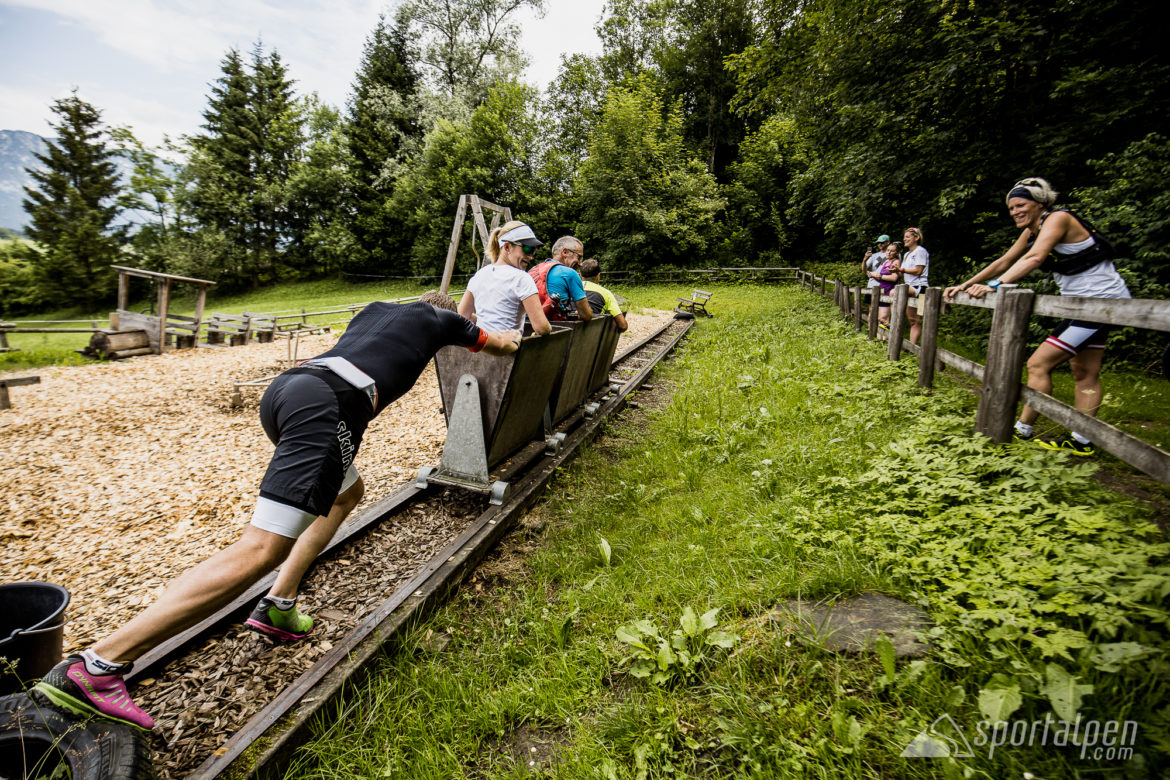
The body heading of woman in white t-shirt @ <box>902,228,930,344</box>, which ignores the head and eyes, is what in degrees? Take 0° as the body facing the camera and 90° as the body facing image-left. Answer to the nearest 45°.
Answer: approximately 45°

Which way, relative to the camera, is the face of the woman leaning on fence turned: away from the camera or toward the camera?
toward the camera

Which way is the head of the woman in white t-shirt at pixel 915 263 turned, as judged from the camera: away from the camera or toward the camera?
toward the camera

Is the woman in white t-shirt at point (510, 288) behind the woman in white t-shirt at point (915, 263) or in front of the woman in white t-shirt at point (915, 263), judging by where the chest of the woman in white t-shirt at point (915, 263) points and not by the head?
in front

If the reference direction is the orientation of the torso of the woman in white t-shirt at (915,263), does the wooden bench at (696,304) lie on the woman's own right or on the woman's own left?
on the woman's own right

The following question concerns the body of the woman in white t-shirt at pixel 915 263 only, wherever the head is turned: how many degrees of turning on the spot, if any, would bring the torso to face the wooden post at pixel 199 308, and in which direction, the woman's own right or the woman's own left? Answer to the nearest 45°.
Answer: approximately 45° to the woman's own right

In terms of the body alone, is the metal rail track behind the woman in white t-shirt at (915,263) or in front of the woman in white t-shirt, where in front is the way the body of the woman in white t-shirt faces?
in front

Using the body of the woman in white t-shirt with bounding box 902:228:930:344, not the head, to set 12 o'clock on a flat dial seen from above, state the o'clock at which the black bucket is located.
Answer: The black bucket is roughly at 11 o'clock from the woman in white t-shirt.

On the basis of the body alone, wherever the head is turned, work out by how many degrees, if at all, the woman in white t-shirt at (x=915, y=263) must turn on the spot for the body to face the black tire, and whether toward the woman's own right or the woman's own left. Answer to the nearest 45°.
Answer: approximately 45° to the woman's own left
